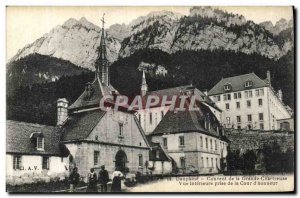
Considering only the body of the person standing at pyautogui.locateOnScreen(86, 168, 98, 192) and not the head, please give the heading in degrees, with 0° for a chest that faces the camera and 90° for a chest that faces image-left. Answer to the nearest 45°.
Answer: approximately 0°
